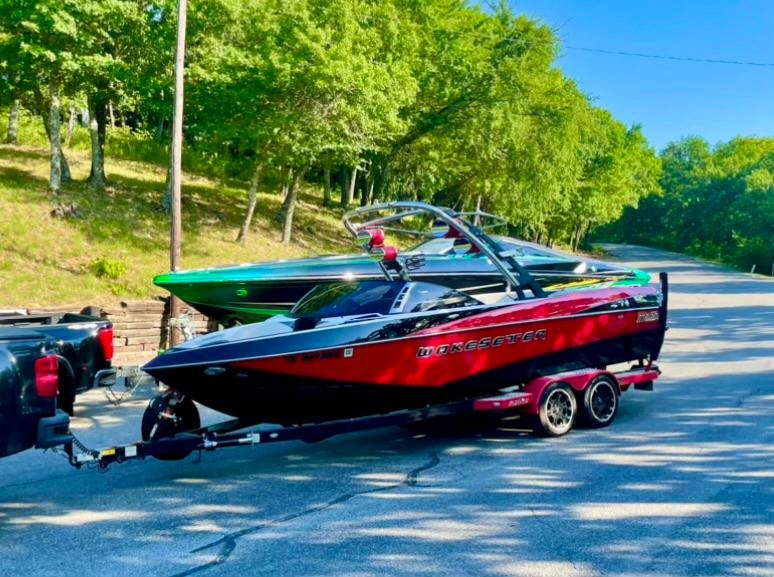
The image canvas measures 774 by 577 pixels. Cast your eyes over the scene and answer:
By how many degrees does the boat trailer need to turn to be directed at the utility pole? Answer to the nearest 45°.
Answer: approximately 90° to its right

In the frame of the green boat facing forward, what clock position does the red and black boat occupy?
The red and black boat is roughly at 10 o'clock from the green boat.

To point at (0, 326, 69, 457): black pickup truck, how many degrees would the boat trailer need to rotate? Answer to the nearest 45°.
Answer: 0° — it already faces it

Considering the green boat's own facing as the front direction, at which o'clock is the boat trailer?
The boat trailer is roughly at 10 o'clock from the green boat.

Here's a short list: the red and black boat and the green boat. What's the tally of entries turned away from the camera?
0

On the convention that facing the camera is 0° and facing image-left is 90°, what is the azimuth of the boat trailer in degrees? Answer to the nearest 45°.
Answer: approximately 45°

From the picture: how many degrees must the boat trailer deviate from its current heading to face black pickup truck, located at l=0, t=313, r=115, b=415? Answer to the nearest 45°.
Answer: approximately 45° to its right

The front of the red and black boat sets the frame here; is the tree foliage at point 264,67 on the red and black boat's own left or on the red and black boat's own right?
on the red and black boat's own right

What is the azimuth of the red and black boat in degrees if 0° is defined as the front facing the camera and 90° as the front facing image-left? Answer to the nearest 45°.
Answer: approximately 45°
